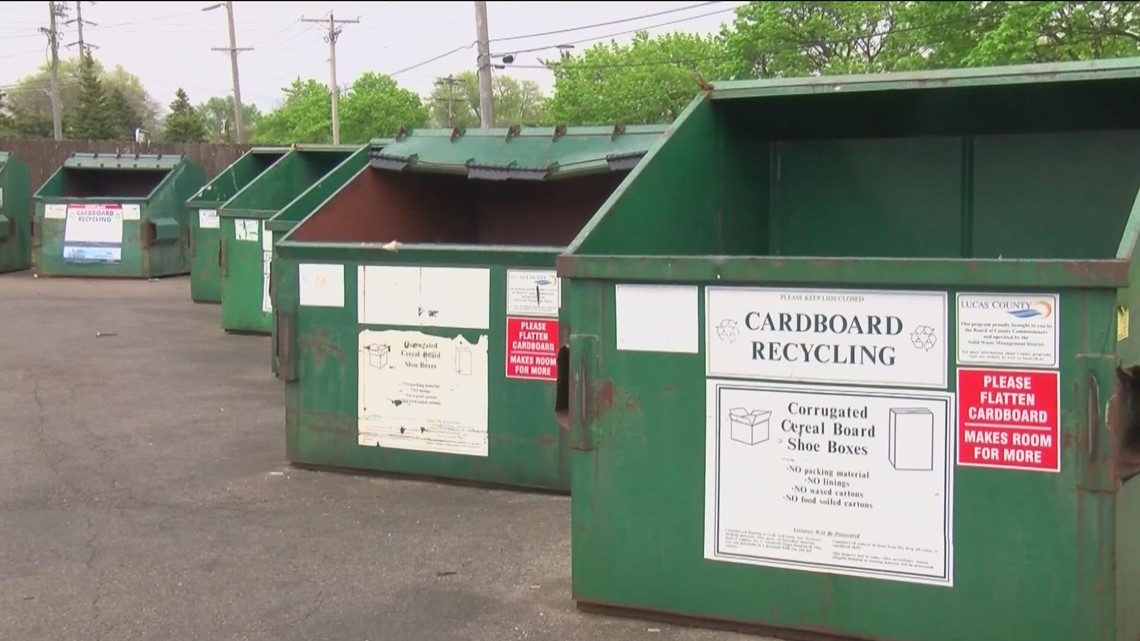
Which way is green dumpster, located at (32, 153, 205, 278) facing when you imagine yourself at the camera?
facing the viewer and to the left of the viewer

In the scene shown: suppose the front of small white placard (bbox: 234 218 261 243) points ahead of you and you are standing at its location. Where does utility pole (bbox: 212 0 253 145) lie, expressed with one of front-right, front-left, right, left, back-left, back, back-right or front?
back

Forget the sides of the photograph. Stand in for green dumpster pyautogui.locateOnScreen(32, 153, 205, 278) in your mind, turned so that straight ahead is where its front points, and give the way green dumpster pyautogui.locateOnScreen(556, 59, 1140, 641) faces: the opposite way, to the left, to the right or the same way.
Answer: the same way

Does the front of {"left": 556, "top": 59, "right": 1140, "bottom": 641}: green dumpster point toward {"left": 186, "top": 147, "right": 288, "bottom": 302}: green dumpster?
no

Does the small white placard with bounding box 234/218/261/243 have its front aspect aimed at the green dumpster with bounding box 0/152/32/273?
no

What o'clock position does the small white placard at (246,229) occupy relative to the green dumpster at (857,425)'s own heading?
The small white placard is roughly at 5 o'clock from the green dumpster.

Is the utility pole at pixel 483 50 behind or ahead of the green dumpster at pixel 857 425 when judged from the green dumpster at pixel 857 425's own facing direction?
behind

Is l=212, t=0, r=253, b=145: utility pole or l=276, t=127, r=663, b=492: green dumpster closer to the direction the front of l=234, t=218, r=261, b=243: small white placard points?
the green dumpster

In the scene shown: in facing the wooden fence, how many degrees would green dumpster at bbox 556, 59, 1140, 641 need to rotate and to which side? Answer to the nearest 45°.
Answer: approximately 135° to its right

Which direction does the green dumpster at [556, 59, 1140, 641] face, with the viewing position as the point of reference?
facing the viewer

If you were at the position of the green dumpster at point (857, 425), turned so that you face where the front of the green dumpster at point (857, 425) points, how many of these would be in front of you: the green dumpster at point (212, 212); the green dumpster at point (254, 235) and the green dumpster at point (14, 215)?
0

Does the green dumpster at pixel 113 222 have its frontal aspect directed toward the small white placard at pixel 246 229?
no

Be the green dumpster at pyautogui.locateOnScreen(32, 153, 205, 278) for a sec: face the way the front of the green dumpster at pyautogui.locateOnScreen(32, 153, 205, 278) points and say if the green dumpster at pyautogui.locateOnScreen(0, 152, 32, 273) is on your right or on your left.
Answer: on your right

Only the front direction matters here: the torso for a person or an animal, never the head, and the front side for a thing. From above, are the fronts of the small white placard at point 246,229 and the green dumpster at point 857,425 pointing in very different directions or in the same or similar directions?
same or similar directions

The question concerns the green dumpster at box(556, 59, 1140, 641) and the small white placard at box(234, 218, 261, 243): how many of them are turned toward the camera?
2
